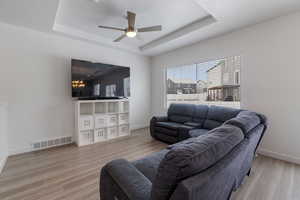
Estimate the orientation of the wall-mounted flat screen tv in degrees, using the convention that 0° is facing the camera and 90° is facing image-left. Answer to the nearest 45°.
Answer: approximately 315°

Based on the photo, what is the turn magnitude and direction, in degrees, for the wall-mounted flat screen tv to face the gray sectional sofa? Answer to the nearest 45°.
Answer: approximately 45° to its right
